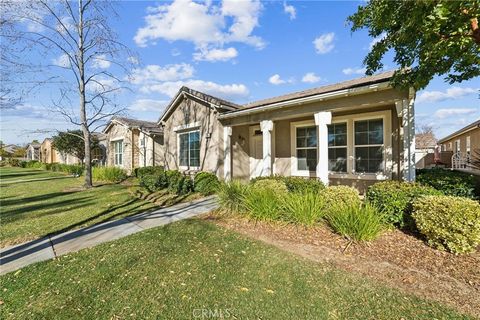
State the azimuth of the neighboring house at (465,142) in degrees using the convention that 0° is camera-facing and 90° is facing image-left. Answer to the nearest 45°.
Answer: approximately 45°

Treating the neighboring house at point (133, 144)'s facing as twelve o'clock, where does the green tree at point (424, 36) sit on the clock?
The green tree is roughly at 10 o'clock from the neighboring house.

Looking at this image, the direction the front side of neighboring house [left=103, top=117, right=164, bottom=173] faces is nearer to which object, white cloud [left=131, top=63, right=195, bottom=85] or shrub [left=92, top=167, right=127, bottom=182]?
the shrub

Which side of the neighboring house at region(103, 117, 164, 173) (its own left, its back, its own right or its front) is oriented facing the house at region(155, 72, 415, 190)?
left

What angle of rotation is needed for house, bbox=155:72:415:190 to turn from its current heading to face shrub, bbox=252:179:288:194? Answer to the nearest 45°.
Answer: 0° — it already faces it
